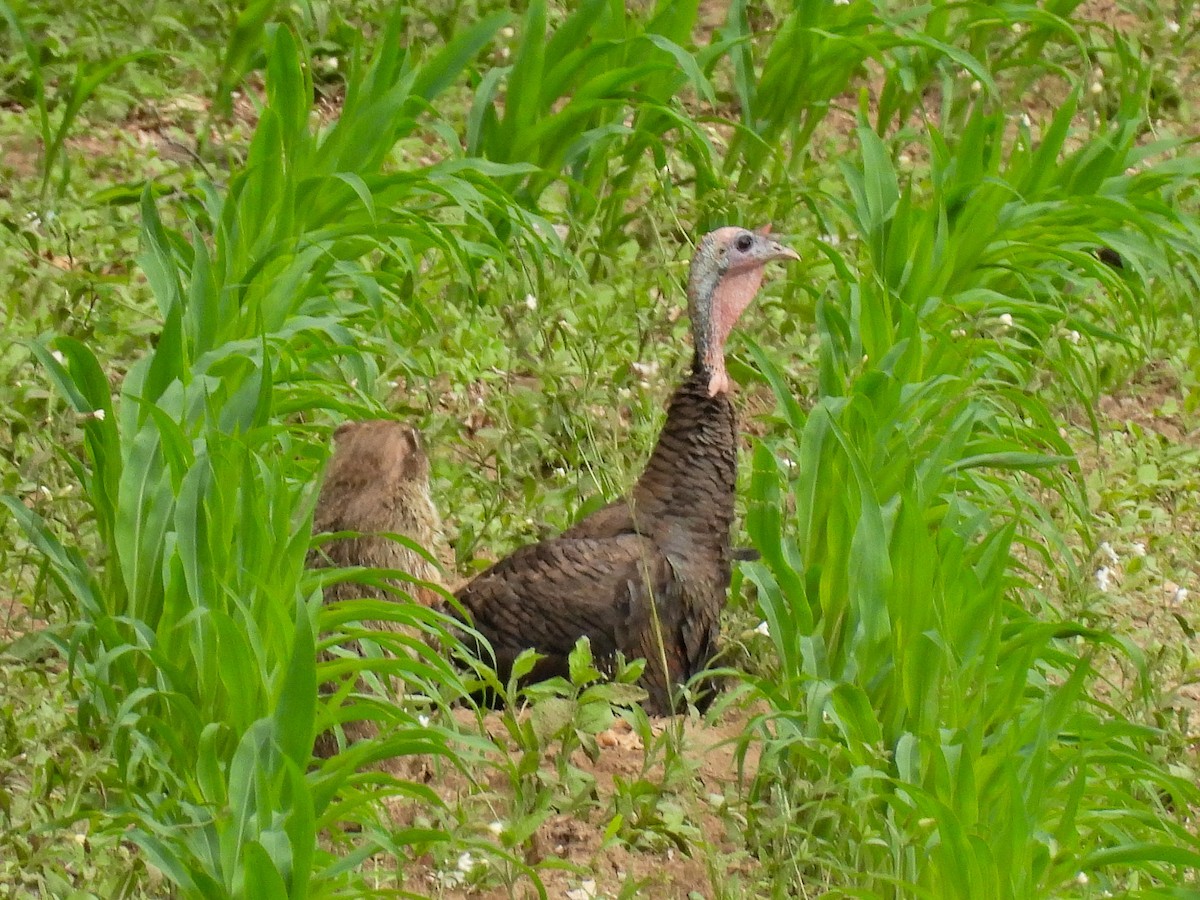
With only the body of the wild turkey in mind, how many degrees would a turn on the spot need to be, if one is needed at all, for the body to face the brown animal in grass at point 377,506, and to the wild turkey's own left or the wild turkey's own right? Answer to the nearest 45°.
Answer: approximately 135° to the wild turkey's own right

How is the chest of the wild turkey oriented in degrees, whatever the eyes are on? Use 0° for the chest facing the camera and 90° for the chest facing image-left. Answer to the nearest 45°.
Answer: approximately 270°

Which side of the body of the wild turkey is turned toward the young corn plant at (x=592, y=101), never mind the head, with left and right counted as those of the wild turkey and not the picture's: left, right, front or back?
left
